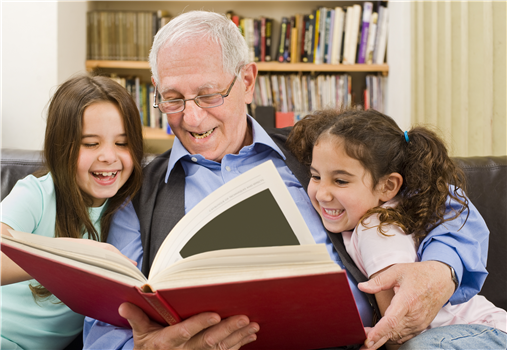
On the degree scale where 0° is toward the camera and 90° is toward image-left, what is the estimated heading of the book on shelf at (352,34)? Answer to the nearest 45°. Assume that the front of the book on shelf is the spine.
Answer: approximately 0°

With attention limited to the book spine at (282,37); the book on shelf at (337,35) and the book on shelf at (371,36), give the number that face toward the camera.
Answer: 3

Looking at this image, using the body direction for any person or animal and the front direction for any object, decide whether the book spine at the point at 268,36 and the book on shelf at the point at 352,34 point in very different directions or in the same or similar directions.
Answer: same or similar directions

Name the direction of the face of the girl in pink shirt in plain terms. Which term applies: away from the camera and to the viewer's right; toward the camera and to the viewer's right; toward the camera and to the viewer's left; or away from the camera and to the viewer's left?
toward the camera and to the viewer's left

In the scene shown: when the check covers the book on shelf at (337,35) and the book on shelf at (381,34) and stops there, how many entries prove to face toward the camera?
2

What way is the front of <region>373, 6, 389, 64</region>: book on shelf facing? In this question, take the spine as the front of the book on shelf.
toward the camera

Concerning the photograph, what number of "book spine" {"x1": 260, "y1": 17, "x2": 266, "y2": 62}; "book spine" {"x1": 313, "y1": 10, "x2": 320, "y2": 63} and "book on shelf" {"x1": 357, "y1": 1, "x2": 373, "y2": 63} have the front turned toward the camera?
3

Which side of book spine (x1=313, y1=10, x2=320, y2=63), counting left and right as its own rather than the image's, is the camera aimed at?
front

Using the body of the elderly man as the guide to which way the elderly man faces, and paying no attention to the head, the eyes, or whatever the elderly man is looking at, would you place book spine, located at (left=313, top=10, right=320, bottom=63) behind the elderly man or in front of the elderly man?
behind

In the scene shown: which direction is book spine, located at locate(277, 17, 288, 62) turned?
toward the camera

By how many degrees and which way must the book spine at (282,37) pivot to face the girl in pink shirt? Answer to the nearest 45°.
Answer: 0° — it already faces them

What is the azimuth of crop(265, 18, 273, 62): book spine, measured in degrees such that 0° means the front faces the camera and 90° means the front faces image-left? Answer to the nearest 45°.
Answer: approximately 0°

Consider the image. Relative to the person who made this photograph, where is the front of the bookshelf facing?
facing the viewer
